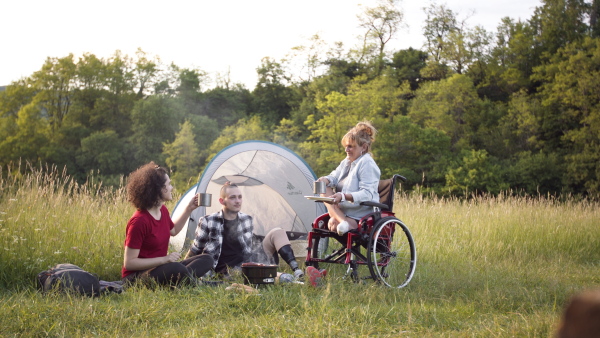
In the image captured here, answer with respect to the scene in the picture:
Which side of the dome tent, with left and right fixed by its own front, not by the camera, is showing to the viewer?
front

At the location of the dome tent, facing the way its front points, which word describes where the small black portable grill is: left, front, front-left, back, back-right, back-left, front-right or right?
front

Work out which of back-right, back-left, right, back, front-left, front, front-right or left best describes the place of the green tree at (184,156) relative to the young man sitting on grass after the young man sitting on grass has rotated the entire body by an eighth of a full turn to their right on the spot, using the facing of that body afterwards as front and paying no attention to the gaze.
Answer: back

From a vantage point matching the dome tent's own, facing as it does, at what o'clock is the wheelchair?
The wheelchair is roughly at 11 o'clock from the dome tent.

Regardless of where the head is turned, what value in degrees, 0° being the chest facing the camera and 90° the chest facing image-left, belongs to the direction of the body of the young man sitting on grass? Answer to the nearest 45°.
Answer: approximately 315°

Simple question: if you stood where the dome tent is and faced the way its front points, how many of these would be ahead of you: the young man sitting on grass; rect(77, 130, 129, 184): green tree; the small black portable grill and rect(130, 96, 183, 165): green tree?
2

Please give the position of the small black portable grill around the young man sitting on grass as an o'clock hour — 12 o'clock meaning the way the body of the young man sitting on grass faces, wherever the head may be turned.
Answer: The small black portable grill is roughly at 1 o'clock from the young man sitting on grass.

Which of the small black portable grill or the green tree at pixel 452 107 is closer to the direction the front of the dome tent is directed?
the small black portable grill

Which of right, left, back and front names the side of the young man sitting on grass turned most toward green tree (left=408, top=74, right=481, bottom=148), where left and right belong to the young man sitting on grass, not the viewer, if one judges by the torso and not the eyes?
left

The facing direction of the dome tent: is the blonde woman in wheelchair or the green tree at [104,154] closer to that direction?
the blonde woman in wheelchair

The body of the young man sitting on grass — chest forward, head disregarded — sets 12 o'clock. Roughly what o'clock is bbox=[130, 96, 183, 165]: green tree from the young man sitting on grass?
The green tree is roughly at 7 o'clock from the young man sitting on grass.

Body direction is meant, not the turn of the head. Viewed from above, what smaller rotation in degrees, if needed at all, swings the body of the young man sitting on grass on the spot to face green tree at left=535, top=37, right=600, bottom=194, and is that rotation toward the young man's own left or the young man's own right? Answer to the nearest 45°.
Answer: approximately 90° to the young man's own left

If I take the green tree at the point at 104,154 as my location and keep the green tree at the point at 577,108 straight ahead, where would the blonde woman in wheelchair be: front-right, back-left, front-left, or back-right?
front-right

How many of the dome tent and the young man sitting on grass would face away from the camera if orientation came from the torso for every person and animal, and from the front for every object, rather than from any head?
0

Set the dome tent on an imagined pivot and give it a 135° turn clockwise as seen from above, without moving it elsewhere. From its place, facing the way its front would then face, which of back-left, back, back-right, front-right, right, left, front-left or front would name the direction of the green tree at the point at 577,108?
right

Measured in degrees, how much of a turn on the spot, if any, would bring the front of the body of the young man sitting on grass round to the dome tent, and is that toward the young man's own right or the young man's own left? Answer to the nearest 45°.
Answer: approximately 135° to the young man's own left

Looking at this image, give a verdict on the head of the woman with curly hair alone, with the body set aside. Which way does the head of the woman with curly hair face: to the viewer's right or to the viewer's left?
to the viewer's right
